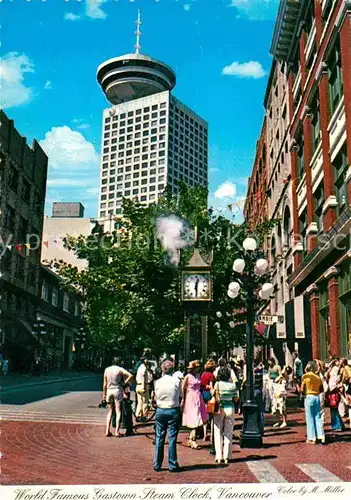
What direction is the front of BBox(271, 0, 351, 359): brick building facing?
to the viewer's left

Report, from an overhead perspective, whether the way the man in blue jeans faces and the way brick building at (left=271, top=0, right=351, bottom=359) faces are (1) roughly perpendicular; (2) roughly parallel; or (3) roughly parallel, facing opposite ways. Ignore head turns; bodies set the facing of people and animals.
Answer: roughly perpendicular

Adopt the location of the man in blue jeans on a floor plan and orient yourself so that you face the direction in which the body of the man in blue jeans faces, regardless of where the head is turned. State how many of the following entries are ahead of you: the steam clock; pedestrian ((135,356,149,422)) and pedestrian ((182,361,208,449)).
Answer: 3

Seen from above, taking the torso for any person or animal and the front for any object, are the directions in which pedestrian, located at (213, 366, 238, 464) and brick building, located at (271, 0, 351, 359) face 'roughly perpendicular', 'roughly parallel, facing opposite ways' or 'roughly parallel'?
roughly perpendicular

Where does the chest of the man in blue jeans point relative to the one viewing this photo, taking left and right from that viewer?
facing away from the viewer
